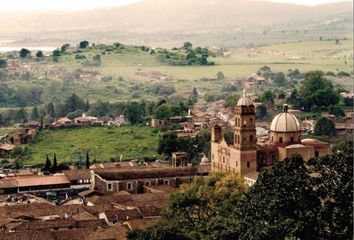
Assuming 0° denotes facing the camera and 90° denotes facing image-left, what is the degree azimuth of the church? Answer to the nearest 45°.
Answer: approximately 45°

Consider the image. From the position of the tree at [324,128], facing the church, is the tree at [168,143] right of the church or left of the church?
right

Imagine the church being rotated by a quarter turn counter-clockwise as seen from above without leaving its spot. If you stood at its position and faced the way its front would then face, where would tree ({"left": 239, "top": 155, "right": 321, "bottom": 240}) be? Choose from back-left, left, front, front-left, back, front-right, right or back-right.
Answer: front-right

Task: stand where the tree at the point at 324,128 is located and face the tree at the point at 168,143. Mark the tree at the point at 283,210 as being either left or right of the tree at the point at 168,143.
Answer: left

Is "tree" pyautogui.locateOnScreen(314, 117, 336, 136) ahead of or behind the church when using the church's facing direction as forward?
behind

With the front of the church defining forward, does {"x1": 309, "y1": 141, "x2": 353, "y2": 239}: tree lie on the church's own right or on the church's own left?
on the church's own left

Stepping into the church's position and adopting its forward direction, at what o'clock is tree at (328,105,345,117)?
The tree is roughly at 5 o'clock from the church.

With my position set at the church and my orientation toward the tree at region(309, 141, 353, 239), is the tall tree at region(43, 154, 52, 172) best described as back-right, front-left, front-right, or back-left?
back-right

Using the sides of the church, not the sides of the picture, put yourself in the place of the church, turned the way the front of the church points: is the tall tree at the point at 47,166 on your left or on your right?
on your right
